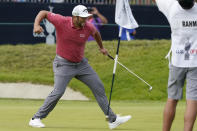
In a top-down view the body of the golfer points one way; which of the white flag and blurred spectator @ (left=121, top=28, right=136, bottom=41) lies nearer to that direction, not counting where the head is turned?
the white flag

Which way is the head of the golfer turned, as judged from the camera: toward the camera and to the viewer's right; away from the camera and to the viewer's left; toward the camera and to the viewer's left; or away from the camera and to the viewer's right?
toward the camera and to the viewer's right

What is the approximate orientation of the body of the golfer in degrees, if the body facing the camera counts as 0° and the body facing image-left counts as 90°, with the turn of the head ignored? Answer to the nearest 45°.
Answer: approximately 315°

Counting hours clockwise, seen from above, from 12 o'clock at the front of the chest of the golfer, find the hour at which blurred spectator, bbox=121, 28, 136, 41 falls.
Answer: The blurred spectator is roughly at 8 o'clock from the golfer.

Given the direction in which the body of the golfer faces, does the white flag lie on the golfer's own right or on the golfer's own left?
on the golfer's own left

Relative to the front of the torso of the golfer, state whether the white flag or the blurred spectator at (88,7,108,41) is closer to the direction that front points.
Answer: the white flag

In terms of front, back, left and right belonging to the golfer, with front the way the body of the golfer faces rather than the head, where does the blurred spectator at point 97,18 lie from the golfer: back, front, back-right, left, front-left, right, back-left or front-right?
back-left
